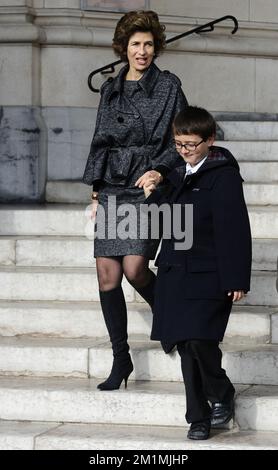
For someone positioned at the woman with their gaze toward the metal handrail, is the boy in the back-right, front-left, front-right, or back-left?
back-right

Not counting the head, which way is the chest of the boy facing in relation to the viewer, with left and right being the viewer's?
facing the viewer and to the left of the viewer

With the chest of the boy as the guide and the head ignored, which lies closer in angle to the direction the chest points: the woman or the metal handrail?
the woman

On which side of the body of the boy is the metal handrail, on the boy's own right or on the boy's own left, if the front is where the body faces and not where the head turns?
on the boy's own right

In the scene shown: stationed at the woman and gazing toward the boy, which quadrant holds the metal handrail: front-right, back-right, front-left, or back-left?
back-left

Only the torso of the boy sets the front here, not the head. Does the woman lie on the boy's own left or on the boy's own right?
on the boy's own right

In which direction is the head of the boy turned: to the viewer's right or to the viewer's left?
to the viewer's left
